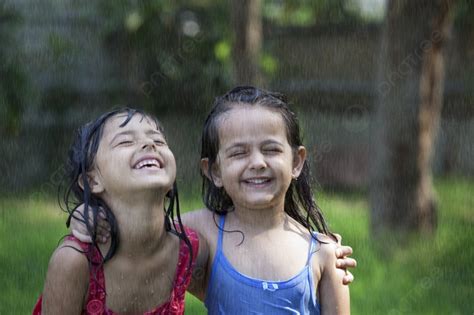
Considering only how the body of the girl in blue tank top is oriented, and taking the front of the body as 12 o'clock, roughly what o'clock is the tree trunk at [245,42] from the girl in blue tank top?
The tree trunk is roughly at 6 o'clock from the girl in blue tank top.

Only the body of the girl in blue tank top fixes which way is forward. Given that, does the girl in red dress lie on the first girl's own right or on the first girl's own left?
on the first girl's own right

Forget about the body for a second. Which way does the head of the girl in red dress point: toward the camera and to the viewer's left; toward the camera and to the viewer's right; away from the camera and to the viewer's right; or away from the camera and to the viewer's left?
toward the camera and to the viewer's right

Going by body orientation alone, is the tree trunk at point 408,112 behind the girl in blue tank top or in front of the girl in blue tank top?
behind

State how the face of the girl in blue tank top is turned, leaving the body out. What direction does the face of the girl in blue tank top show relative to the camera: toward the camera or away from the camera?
toward the camera

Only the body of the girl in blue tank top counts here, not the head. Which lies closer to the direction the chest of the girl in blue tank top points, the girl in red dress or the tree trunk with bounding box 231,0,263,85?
the girl in red dress

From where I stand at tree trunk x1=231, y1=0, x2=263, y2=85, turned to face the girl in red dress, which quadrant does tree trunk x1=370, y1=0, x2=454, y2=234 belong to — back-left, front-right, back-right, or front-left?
front-left

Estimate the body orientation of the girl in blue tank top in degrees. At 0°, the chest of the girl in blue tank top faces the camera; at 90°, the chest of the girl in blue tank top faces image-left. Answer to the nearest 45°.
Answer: approximately 0°
